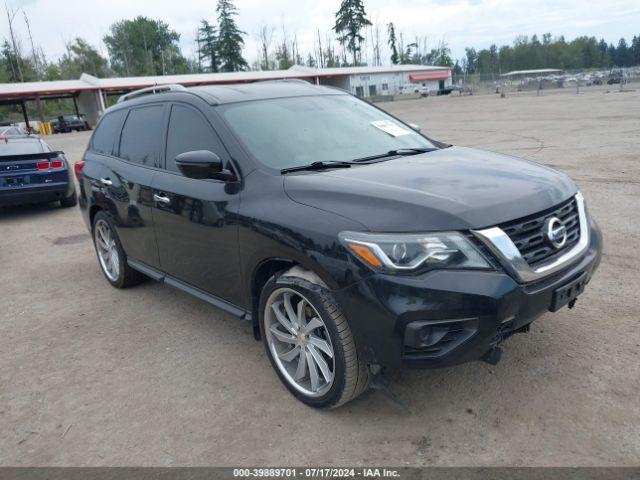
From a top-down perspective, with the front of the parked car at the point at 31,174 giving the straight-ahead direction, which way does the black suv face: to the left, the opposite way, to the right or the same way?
the opposite way

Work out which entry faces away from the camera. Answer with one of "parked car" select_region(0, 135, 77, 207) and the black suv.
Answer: the parked car

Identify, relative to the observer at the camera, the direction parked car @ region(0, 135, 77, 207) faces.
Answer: facing away from the viewer

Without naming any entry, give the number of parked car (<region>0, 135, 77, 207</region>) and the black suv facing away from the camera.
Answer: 1

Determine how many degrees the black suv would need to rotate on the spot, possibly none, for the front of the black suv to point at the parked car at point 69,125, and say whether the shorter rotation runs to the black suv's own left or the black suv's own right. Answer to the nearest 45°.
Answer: approximately 180°

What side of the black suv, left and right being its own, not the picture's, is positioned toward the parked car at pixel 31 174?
back

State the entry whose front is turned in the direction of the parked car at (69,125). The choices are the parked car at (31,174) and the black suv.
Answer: the parked car at (31,174)

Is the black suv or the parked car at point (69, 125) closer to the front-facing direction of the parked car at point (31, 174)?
the parked car

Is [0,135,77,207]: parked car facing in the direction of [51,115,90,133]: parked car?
yes
